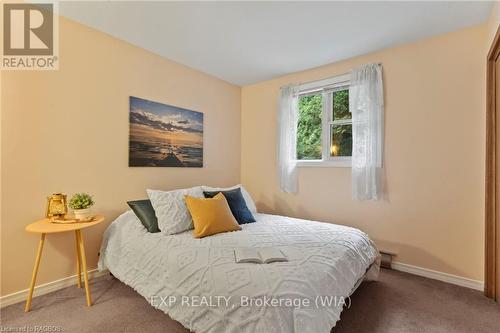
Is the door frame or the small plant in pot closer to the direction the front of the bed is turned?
the door frame

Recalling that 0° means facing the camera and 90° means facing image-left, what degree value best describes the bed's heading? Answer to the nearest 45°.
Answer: approximately 315°

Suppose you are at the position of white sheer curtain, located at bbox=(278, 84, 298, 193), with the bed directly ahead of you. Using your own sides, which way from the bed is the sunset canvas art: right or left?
right

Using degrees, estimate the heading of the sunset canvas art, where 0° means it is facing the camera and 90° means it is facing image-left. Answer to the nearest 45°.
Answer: approximately 315°

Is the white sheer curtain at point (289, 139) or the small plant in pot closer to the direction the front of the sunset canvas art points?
the white sheer curtain

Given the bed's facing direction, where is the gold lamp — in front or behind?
behind

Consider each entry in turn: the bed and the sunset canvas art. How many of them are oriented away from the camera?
0

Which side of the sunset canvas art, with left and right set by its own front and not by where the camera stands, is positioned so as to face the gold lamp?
right

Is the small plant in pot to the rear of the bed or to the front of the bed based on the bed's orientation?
to the rear

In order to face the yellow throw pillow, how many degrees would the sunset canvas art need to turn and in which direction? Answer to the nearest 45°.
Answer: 0° — it already faces it
